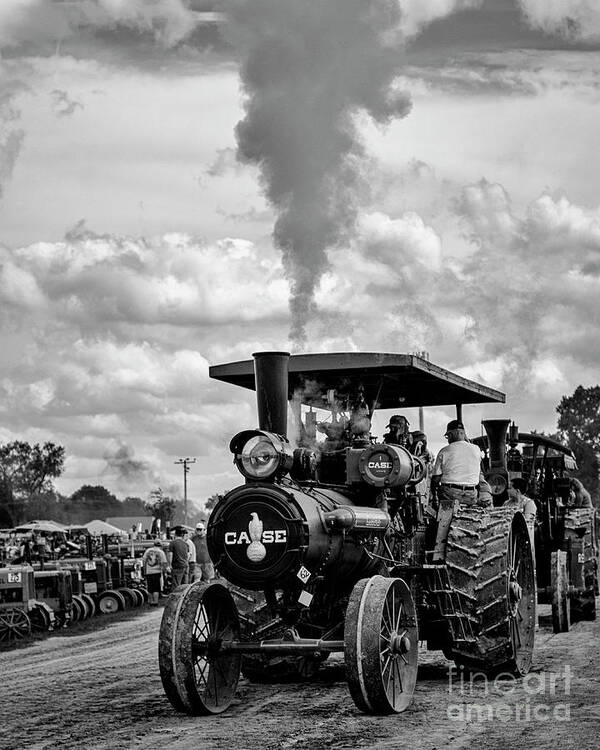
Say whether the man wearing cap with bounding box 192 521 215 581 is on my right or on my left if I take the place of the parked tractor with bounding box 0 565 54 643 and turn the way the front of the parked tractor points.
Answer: on my left

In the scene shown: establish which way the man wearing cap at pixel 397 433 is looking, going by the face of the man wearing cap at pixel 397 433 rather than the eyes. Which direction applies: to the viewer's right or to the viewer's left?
to the viewer's left

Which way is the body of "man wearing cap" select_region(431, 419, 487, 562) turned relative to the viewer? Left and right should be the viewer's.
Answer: facing away from the viewer and to the left of the viewer

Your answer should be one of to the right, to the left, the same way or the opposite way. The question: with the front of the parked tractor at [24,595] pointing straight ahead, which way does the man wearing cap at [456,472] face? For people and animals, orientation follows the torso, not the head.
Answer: the opposite way

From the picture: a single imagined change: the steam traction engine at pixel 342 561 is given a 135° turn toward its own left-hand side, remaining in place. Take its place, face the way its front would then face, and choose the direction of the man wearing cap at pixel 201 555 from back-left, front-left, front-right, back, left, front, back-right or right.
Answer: left

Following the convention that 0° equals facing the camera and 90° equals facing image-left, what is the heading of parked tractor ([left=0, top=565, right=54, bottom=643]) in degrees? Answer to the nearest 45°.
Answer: approximately 315°

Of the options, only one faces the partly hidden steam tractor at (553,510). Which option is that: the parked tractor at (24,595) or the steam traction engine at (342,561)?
the parked tractor at (24,595)
